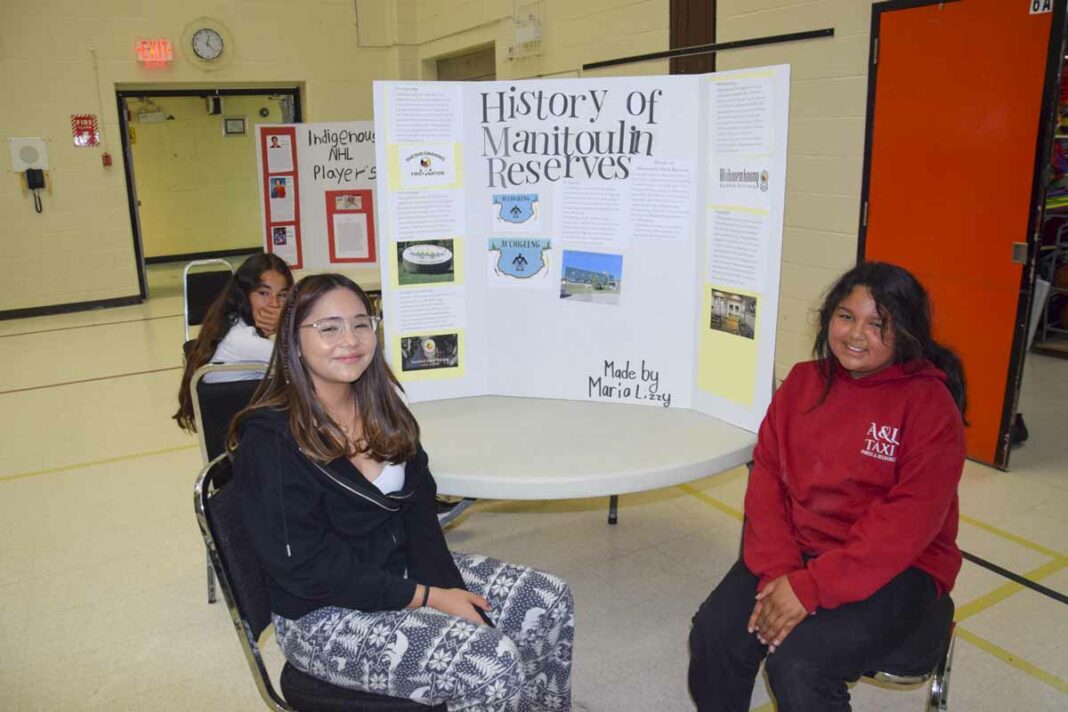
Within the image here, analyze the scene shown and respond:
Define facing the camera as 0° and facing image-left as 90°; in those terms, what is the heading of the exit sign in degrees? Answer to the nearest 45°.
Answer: approximately 0°

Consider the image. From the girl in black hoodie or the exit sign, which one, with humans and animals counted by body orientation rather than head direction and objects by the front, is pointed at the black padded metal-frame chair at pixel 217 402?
the exit sign

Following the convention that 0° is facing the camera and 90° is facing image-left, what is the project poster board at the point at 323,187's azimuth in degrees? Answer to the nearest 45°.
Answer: approximately 0°

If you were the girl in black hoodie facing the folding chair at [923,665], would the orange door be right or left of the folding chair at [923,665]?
left

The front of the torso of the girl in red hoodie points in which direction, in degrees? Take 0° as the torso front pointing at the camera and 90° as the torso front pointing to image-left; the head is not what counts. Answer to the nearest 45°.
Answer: approximately 45°

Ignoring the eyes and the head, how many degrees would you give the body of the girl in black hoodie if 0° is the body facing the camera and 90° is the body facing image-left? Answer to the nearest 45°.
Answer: approximately 315°

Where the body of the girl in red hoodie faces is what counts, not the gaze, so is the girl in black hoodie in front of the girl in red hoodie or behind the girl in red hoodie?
in front

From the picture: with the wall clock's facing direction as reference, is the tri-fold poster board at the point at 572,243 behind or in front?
in front

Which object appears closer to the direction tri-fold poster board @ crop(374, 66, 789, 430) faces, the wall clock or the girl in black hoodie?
the girl in black hoodie

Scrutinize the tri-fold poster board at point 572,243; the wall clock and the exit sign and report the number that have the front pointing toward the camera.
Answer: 3

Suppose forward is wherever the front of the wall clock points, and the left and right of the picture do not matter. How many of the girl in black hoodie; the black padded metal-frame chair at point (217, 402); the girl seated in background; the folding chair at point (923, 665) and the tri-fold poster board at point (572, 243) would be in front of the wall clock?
5

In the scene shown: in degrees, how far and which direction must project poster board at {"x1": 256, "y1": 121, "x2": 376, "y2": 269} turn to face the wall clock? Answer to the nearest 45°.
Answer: approximately 180°
